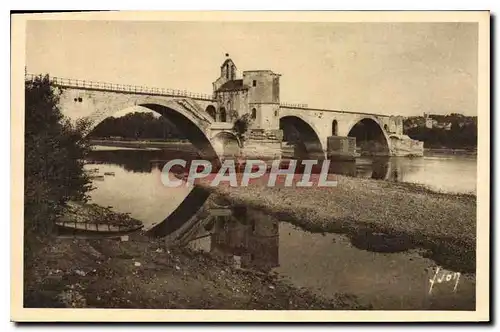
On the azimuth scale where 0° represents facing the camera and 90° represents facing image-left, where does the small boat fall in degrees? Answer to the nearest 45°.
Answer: approximately 270°
